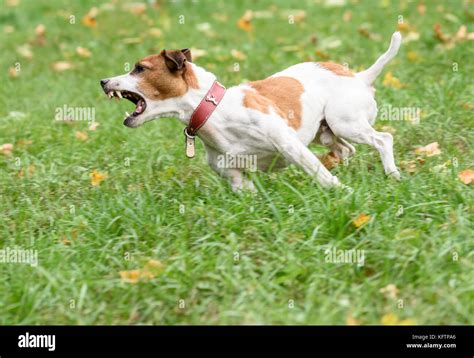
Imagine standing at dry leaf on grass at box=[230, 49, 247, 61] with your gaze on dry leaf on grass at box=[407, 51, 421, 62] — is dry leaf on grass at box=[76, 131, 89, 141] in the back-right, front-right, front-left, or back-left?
back-right

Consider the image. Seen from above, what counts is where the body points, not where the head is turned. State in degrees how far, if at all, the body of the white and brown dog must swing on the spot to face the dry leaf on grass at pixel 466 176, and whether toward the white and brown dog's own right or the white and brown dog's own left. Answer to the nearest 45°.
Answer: approximately 180°

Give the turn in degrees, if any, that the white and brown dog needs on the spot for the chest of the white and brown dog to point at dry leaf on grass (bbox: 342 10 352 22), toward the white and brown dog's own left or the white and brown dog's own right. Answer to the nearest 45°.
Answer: approximately 90° to the white and brown dog's own right

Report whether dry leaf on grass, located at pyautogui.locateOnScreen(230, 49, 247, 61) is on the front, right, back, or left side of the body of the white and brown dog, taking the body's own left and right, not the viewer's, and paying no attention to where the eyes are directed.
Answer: right

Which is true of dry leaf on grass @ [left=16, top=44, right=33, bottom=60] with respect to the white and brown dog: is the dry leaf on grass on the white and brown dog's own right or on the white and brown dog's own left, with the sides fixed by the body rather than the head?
on the white and brown dog's own right

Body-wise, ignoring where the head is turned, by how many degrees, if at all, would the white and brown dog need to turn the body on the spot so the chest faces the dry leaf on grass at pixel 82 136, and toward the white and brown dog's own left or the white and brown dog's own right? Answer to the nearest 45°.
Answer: approximately 45° to the white and brown dog's own right

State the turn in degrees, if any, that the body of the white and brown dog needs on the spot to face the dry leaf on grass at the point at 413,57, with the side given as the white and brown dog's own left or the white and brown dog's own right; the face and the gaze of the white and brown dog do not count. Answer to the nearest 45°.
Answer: approximately 135° to the white and brown dog's own right

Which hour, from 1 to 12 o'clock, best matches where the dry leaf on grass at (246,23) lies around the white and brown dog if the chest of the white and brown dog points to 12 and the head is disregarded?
The dry leaf on grass is roughly at 3 o'clock from the white and brown dog.

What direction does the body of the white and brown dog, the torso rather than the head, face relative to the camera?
to the viewer's left

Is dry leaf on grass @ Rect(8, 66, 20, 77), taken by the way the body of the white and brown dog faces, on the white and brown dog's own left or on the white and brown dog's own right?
on the white and brown dog's own right
